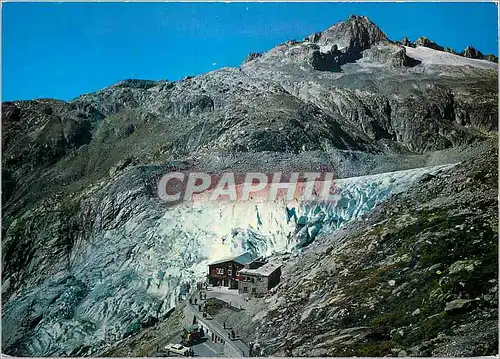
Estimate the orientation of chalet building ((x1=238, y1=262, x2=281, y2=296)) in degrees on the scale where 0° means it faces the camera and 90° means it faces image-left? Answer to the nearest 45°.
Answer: approximately 45°

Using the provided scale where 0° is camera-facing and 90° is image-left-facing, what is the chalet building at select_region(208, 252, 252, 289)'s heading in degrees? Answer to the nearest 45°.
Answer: approximately 45°

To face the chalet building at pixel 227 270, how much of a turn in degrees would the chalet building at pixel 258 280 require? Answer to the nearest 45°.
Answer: approximately 90° to its right

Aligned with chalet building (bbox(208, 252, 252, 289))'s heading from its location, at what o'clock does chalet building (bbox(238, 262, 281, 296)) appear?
chalet building (bbox(238, 262, 281, 296)) is roughly at 9 o'clock from chalet building (bbox(208, 252, 252, 289)).
